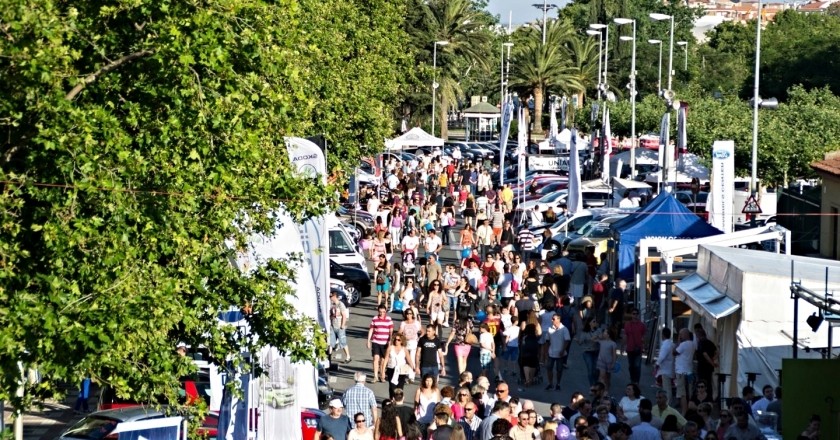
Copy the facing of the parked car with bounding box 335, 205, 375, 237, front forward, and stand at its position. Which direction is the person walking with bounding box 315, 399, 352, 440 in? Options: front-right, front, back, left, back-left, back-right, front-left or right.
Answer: front-right

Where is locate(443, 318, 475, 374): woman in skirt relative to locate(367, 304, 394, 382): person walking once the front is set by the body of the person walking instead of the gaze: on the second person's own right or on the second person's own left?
on the second person's own left

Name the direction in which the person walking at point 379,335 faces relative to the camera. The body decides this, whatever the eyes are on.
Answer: toward the camera

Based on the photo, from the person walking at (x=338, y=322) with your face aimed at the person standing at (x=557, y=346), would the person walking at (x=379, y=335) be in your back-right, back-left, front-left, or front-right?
front-right

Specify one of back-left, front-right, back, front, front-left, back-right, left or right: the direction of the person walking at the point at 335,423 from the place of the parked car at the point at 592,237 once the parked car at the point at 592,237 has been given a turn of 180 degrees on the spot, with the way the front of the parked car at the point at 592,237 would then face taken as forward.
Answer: back-right

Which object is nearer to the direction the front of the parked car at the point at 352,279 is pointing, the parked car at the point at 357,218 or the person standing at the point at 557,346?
the person standing

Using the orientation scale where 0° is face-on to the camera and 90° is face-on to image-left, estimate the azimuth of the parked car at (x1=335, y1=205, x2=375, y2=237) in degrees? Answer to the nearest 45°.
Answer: approximately 315°

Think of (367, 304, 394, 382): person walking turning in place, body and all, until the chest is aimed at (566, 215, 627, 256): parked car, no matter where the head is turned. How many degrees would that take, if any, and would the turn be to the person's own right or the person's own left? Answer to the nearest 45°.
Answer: approximately 135° to the person's own left

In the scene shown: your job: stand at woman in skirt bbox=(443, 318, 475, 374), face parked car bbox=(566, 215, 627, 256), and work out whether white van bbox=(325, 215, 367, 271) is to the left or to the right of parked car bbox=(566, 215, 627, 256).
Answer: left

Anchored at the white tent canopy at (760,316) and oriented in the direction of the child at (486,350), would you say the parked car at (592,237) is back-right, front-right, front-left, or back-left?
front-right

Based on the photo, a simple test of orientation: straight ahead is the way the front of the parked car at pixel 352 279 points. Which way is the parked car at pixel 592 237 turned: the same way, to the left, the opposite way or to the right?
to the right

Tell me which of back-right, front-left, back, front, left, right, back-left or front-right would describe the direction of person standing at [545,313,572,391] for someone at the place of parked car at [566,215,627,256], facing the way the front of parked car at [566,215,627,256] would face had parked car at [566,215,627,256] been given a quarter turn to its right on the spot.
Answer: back-left

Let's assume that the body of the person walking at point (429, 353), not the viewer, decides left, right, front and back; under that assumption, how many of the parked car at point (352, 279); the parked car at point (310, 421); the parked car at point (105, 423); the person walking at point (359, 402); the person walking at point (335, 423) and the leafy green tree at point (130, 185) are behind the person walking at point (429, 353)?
1

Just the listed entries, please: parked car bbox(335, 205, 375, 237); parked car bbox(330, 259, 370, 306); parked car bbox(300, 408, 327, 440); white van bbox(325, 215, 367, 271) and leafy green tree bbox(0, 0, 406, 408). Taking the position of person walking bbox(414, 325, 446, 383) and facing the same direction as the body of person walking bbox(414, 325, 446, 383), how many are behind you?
3

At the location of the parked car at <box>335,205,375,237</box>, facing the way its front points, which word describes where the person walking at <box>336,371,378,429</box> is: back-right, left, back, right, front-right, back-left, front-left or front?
front-right

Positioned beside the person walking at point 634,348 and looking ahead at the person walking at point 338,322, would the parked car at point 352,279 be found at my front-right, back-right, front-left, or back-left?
front-right
